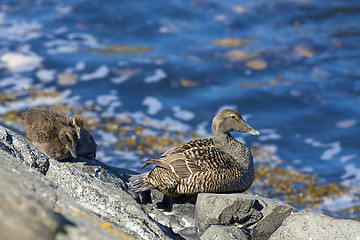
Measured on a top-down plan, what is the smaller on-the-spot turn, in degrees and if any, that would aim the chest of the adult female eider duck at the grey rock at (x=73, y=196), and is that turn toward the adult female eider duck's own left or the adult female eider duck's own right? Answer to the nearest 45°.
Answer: approximately 135° to the adult female eider duck's own right

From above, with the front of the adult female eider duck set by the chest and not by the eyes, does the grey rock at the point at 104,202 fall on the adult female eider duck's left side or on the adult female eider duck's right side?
on the adult female eider duck's right side

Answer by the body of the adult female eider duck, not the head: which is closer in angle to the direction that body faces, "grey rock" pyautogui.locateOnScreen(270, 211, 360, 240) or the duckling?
the grey rock

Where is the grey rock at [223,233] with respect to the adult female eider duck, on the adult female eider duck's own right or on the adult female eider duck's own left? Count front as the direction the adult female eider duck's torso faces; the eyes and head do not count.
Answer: on the adult female eider duck's own right

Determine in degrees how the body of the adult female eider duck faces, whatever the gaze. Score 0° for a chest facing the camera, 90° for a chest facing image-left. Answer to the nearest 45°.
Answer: approximately 270°

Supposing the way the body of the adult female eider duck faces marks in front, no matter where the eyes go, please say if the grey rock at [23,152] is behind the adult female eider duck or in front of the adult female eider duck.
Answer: behind

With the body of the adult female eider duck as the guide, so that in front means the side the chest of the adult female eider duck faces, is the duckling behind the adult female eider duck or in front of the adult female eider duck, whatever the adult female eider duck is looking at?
behind

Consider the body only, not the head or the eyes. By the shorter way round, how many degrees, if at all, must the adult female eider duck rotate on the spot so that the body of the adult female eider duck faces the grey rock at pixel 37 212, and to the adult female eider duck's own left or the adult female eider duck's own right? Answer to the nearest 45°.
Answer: approximately 90° to the adult female eider duck's own right

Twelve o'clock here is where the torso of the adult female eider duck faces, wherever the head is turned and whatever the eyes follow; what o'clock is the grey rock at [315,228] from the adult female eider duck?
The grey rock is roughly at 1 o'clock from the adult female eider duck.
